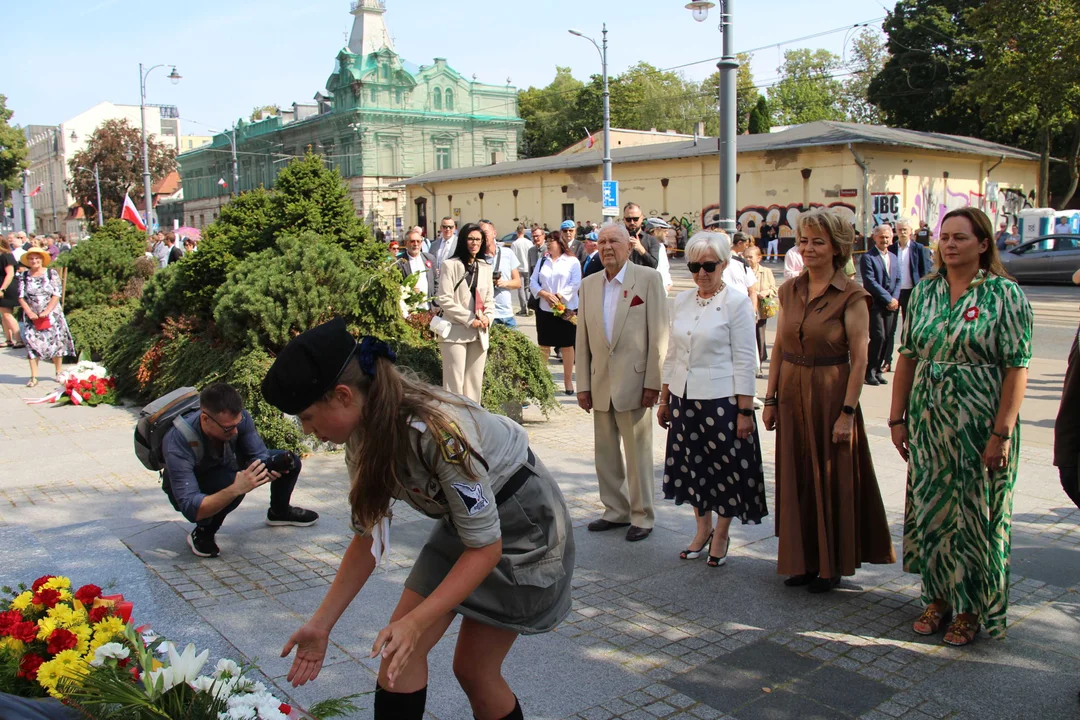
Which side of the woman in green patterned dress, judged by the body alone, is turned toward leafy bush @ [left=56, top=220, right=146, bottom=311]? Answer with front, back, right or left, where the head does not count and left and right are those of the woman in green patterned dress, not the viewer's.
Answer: right

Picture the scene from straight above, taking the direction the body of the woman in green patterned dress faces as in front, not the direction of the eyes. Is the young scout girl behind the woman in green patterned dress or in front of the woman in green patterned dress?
in front

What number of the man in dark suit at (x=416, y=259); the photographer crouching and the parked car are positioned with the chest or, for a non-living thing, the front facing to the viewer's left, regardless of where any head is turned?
1

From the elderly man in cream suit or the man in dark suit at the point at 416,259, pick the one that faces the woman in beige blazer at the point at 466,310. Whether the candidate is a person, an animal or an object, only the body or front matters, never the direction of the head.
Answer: the man in dark suit

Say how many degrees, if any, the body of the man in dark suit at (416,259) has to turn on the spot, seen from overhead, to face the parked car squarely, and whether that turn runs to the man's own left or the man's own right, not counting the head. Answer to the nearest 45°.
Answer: approximately 135° to the man's own left

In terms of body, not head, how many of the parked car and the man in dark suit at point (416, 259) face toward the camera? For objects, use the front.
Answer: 1

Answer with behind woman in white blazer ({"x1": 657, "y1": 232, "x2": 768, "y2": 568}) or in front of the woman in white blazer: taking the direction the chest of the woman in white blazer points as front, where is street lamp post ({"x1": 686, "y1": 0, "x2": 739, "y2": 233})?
behind

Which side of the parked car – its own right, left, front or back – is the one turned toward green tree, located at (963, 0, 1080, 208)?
right

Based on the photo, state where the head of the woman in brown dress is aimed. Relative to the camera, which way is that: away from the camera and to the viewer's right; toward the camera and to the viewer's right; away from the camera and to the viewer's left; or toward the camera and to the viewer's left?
toward the camera and to the viewer's left

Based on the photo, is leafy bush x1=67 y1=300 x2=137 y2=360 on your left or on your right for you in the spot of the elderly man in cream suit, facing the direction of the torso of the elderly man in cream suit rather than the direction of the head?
on your right

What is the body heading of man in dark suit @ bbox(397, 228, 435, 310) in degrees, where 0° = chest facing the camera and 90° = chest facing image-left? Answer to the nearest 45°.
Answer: approximately 0°

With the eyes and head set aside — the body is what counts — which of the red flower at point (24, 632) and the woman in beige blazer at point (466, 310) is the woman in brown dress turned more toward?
the red flower

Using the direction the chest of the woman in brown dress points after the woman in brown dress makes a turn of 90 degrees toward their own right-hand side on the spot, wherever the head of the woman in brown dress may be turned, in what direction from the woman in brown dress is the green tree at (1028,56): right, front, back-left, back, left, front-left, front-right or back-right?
front-right
